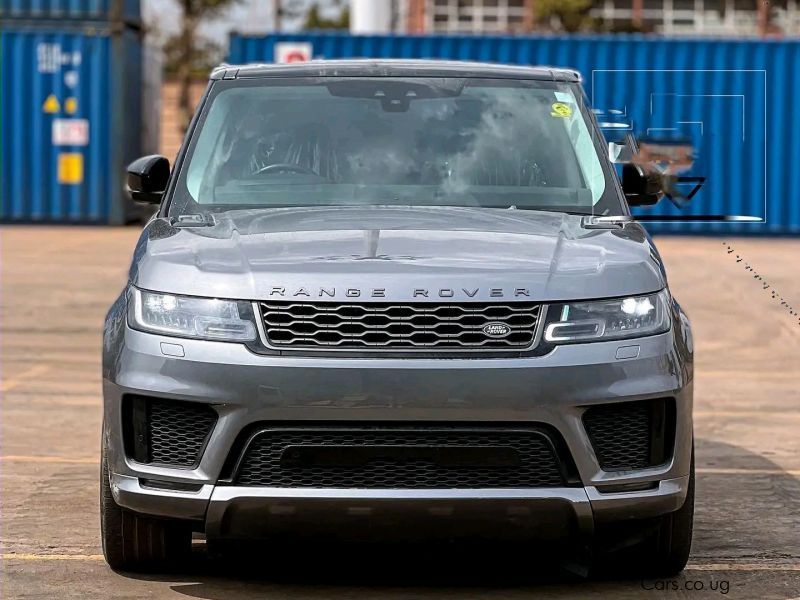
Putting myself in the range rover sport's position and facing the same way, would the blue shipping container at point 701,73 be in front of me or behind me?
behind

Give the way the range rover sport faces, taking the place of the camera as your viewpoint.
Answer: facing the viewer

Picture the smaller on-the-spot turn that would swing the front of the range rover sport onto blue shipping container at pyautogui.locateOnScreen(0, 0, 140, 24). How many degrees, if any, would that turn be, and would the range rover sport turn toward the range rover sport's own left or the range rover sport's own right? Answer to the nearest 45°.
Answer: approximately 180°

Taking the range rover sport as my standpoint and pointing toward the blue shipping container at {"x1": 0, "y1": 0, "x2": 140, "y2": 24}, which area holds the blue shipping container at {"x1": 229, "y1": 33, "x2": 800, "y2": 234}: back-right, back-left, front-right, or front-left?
front-right

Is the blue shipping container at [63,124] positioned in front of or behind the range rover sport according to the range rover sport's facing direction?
behind

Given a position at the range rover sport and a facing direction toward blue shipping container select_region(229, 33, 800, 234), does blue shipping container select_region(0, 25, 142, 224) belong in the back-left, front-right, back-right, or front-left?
front-left

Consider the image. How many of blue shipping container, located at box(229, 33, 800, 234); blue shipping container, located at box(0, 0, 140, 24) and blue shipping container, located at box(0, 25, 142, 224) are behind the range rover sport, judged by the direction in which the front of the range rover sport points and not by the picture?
3
